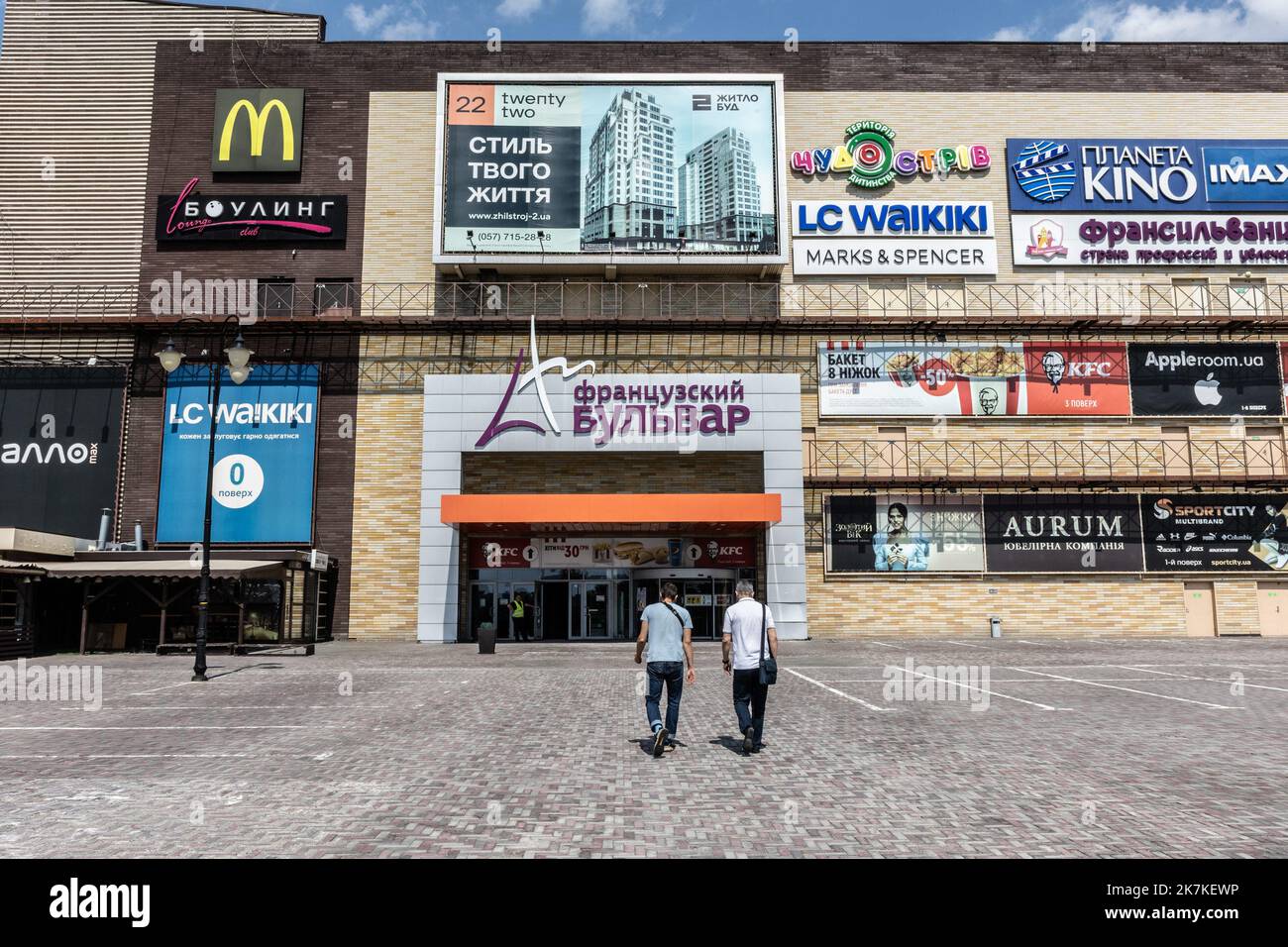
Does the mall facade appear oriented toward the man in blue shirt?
yes

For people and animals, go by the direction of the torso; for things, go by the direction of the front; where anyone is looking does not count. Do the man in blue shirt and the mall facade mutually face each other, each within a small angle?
yes

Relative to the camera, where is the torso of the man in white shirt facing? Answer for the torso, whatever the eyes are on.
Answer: away from the camera

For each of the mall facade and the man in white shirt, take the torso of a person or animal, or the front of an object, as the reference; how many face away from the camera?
1

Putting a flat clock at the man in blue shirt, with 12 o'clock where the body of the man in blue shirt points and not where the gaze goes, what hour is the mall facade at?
The mall facade is roughly at 12 o'clock from the man in blue shirt.

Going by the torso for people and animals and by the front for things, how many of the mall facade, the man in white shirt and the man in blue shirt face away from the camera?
2

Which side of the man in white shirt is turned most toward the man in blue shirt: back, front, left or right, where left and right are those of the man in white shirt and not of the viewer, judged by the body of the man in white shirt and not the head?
left

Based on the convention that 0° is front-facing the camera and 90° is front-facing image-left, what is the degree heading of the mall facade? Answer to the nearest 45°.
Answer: approximately 0°

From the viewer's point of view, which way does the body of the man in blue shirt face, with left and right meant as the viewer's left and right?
facing away from the viewer

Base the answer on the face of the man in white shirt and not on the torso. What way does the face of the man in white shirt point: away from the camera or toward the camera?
away from the camera
